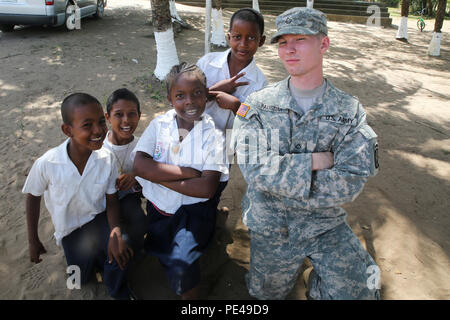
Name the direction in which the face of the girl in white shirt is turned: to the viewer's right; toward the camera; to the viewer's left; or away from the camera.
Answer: toward the camera

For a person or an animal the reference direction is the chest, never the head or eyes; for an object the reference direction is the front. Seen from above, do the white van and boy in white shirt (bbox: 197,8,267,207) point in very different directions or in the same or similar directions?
very different directions

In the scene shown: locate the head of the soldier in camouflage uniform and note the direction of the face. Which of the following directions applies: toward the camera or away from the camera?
toward the camera

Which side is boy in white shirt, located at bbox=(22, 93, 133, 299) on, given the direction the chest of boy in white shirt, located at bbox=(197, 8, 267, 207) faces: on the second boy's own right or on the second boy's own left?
on the second boy's own right

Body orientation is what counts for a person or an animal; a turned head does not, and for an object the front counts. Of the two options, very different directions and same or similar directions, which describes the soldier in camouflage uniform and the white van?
very different directions

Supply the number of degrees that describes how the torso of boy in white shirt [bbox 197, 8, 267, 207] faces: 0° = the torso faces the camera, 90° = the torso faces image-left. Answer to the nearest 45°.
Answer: approximately 0°

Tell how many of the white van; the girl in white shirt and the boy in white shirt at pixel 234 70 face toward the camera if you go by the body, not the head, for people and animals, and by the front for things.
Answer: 2

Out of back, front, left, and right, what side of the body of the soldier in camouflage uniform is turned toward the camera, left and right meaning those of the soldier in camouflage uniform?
front

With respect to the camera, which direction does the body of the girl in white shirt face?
toward the camera

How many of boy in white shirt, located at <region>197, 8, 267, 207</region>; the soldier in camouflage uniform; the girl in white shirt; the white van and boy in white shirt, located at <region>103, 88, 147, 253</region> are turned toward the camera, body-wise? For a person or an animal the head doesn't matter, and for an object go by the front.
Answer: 4
